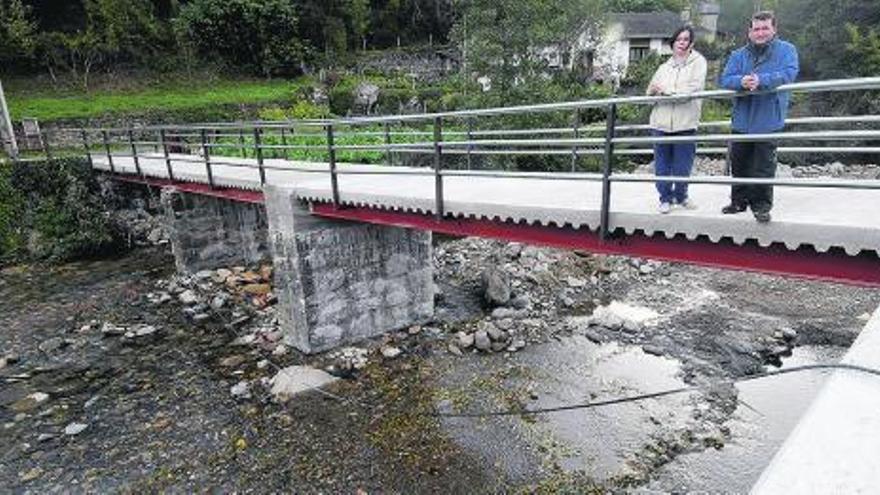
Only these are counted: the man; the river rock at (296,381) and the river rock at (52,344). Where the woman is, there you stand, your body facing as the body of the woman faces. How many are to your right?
2

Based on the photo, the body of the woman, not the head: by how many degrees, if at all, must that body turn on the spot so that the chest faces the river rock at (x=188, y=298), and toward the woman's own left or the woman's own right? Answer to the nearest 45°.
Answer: approximately 90° to the woman's own right

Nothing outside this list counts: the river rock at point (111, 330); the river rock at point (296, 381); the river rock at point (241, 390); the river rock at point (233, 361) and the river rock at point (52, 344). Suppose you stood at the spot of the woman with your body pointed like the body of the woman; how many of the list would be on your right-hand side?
5

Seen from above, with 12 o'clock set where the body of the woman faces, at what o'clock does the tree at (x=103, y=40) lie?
The tree is roughly at 4 o'clock from the woman.

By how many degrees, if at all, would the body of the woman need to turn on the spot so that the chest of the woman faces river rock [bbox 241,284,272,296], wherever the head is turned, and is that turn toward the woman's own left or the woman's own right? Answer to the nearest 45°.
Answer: approximately 135° to the woman's own right

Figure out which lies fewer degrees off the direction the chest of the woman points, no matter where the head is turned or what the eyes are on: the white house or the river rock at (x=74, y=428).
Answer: the river rock

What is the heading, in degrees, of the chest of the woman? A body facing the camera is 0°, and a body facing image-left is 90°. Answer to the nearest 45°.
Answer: approximately 0°

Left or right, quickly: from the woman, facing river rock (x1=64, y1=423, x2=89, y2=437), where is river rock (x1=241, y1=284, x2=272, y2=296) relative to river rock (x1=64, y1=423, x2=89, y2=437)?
right

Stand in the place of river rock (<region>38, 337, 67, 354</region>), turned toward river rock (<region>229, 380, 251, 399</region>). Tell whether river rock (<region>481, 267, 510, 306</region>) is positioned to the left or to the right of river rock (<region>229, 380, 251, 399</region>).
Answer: left

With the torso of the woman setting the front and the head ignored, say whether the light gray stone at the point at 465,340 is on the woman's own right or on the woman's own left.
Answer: on the woman's own right

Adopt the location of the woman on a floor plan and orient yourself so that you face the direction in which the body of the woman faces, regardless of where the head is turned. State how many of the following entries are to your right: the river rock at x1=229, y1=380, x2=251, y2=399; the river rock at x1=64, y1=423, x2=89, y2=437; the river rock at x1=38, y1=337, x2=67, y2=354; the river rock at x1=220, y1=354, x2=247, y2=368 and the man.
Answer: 4
